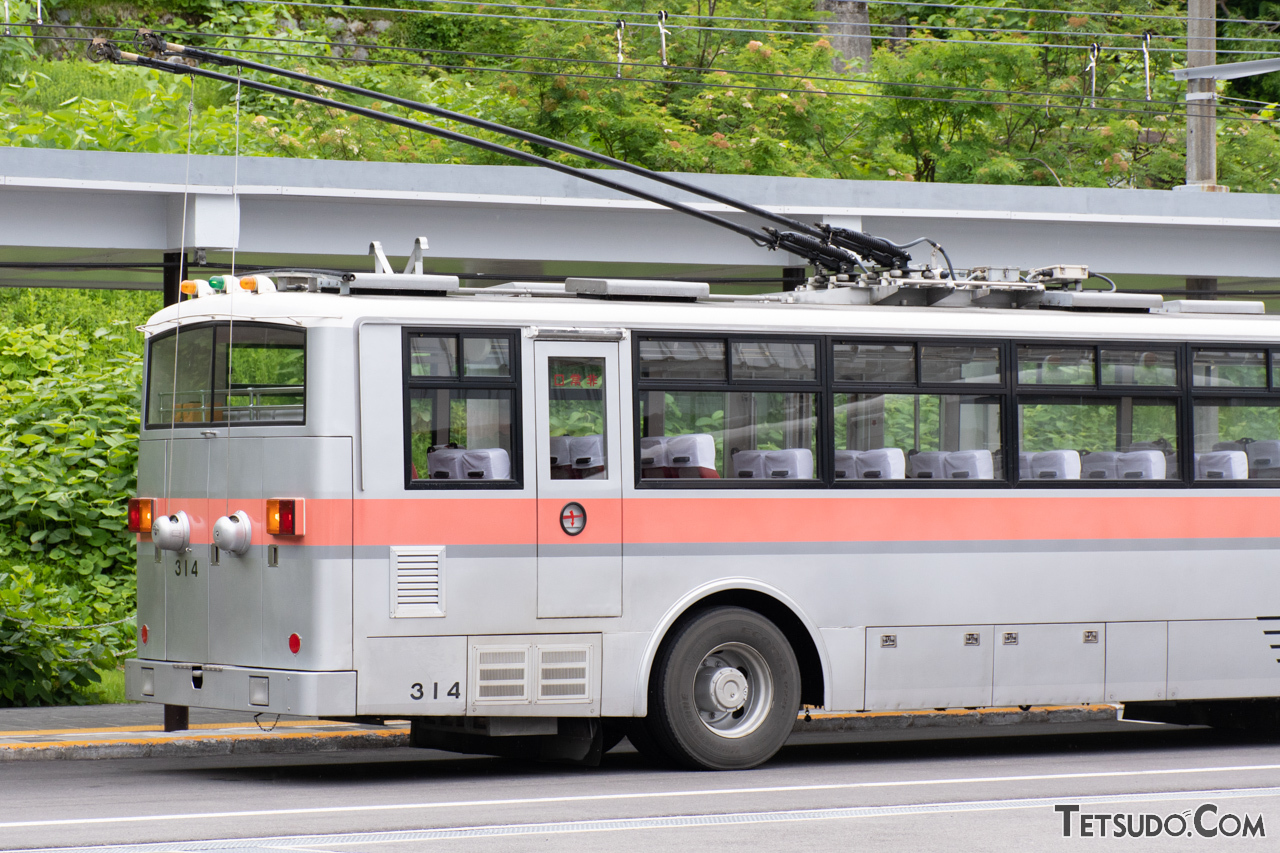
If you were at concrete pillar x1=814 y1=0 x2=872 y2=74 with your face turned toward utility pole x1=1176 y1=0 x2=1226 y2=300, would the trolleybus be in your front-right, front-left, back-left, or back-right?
front-right

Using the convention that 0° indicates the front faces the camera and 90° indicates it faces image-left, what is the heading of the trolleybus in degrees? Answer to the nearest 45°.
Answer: approximately 225°

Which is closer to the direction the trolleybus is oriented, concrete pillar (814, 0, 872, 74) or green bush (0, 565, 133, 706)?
the concrete pillar

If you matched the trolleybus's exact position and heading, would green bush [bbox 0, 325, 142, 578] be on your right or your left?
on your left

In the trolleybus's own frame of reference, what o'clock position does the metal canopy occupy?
The metal canopy is roughly at 10 o'clock from the trolleybus.

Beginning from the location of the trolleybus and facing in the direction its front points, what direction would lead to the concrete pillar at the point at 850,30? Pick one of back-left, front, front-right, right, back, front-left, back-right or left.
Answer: front-left

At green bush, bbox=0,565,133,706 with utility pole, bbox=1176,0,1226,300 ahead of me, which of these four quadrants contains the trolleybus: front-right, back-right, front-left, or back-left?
front-right

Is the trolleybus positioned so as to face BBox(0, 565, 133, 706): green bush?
no

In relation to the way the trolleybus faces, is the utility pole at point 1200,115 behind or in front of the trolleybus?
in front

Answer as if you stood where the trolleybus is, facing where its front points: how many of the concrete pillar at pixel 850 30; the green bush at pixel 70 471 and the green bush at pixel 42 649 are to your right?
0
